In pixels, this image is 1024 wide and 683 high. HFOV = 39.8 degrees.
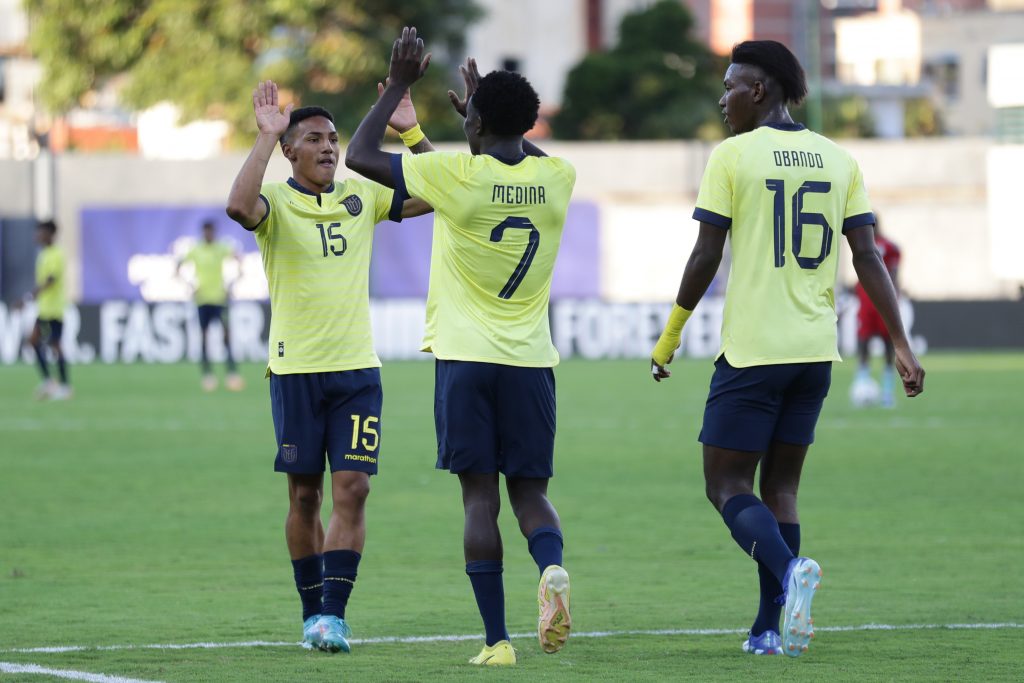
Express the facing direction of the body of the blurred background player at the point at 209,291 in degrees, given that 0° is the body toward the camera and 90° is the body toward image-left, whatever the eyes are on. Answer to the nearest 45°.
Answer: approximately 0°

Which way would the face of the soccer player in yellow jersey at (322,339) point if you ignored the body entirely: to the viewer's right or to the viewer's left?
to the viewer's right

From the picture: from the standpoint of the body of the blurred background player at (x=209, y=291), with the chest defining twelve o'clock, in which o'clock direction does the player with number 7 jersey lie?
The player with number 7 jersey is roughly at 12 o'clock from the blurred background player.

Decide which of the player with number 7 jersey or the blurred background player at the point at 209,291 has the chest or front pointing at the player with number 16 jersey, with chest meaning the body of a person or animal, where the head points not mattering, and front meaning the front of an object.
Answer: the blurred background player

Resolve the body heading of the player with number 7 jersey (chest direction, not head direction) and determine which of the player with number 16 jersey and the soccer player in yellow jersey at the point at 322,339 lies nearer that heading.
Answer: the soccer player in yellow jersey

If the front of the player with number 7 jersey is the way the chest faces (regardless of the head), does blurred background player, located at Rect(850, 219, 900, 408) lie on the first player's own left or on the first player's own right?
on the first player's own right

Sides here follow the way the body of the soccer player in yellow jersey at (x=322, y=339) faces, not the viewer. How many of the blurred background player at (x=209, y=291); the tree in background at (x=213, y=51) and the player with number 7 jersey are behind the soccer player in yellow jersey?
2

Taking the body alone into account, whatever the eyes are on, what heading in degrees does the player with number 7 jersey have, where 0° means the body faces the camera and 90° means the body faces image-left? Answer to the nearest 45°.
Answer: approximately 135°

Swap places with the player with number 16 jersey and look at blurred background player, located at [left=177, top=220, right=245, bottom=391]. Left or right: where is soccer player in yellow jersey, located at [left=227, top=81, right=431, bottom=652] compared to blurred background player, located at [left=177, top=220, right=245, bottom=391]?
left

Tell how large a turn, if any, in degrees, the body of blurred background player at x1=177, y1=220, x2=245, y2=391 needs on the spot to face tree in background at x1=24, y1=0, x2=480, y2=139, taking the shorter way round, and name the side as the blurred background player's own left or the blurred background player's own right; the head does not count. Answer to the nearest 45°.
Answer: approximately 180°
